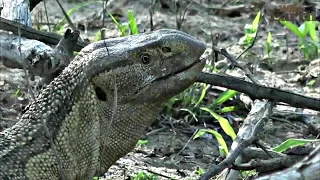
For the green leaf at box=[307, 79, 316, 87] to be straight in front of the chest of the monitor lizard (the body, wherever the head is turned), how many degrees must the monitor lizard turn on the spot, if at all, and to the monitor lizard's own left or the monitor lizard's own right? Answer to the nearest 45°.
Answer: approximately 45° to the monitor lizard's own left

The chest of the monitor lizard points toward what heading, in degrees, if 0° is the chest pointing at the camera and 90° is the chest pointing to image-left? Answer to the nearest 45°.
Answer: approximately 270°
